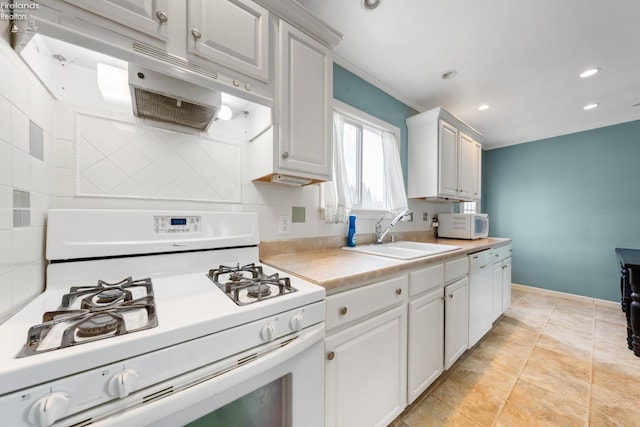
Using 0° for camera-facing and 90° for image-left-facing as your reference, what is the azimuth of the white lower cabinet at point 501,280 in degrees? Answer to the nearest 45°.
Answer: approximately 270°

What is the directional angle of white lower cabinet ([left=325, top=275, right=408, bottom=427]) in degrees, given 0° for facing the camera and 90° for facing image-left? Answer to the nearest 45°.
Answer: approximately 315°

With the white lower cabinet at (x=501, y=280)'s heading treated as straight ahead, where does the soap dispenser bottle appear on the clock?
The soap dispenser bottle is roughly at 4 o'clock from the white lower cabinet.

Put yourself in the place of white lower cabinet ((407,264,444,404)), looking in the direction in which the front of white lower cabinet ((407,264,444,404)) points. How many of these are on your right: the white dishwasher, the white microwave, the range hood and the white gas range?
2

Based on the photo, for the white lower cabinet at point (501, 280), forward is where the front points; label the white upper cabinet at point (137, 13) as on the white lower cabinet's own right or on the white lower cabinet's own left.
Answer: on the white lower cabinet's own right

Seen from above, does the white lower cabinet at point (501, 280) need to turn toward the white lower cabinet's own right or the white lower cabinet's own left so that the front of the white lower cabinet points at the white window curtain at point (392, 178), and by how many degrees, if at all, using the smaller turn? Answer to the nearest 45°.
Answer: approximately 135° to the white lower cabinet's own right
